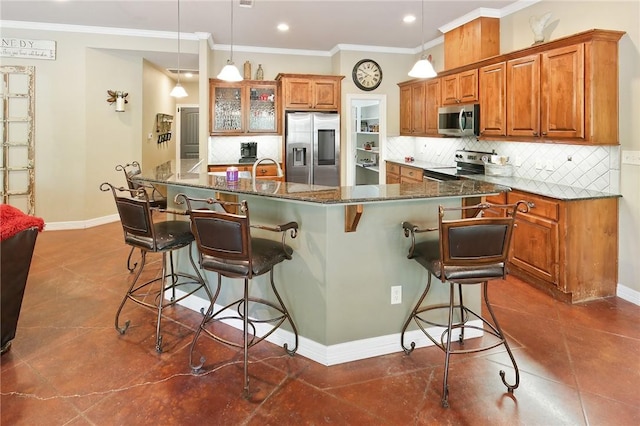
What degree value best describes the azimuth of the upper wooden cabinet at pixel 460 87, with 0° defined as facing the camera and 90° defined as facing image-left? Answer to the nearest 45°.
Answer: approximately 45°

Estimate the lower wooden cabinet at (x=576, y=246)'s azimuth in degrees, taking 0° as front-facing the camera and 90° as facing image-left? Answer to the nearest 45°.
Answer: approximately 45°

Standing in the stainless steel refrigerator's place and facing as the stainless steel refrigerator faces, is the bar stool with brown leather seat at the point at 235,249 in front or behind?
in front

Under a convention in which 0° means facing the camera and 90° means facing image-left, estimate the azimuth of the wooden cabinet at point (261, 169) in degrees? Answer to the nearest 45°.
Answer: approximately 0°

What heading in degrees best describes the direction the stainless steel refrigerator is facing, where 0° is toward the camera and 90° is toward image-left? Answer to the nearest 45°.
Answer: approximately 0°

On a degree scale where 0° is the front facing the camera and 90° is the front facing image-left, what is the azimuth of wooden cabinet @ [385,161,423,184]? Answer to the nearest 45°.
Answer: approximately 45°

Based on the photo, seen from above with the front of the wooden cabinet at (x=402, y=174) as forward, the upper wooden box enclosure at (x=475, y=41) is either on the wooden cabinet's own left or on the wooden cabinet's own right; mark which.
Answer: on the wooden cabinet's own left
